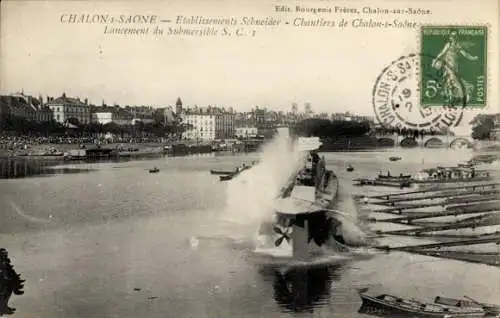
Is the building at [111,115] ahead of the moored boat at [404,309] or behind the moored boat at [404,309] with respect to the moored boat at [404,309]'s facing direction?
ahead

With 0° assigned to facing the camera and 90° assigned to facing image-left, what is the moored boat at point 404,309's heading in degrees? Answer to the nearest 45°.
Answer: approximately 90°

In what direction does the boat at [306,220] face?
away from the camera
